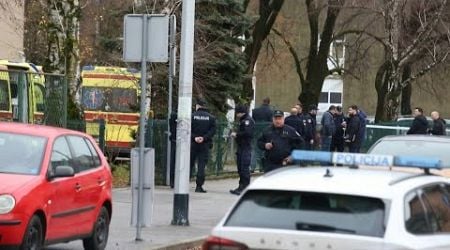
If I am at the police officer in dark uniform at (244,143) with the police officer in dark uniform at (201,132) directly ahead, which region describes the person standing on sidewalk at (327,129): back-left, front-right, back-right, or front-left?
back-right

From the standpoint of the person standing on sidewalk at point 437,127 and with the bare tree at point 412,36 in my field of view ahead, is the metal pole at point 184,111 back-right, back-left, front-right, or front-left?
back-left

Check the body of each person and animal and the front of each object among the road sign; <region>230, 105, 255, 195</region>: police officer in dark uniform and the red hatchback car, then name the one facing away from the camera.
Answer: the road sign

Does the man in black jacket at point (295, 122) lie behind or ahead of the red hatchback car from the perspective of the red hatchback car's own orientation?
behind

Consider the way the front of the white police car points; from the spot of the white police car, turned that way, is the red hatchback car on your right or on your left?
on your left

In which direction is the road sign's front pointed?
away from the camera

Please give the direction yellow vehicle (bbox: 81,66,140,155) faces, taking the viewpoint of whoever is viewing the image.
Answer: facing away from the viewer
